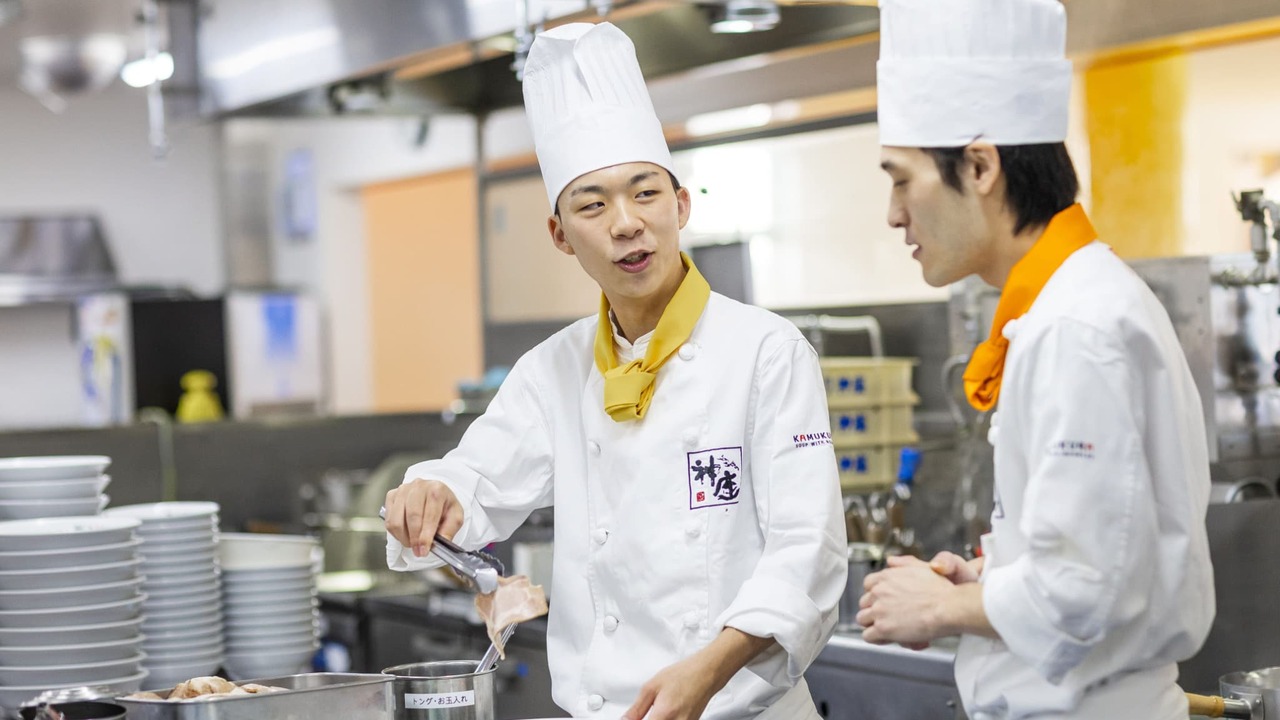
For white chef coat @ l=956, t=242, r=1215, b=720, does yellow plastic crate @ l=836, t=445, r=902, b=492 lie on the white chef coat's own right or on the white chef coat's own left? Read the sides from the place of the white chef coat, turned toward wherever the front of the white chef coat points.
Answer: on the white chef coat's own right

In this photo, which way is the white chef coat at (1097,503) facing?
to the viewer's left

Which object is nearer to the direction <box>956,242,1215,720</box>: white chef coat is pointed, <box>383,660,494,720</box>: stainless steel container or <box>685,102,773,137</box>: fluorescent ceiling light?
the stainless steel container

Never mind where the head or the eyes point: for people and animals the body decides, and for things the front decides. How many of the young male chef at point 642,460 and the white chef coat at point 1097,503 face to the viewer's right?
0

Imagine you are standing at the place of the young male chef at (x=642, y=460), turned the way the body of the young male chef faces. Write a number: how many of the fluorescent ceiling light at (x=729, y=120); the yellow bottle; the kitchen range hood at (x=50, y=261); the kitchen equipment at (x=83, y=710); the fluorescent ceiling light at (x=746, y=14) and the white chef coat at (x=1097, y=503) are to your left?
1

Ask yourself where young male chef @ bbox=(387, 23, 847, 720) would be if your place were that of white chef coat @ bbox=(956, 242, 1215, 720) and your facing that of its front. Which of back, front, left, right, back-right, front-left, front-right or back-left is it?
front-right

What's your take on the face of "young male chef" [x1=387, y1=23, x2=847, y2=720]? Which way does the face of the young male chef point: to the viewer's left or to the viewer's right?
to the viewer's right

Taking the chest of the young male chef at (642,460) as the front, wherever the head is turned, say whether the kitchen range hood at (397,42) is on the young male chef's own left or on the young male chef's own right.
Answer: on the young male chef's own right

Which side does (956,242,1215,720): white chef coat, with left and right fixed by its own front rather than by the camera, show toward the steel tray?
front

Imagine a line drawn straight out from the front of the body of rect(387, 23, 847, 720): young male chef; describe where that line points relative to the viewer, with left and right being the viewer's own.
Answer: facing the viewer and to the left of the viewer
